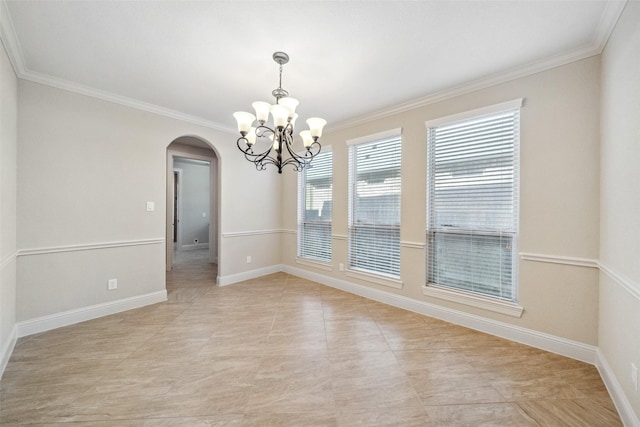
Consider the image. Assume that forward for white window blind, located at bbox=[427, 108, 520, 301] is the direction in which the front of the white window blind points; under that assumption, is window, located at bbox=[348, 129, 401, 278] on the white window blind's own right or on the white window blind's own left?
on the white window blind's own right

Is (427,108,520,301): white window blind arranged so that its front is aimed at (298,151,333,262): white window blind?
no

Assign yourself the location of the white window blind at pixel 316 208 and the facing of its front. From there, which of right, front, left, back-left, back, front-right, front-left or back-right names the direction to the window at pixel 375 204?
left

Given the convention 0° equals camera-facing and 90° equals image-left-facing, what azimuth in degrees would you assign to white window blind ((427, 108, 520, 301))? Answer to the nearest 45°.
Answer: approximately 45°

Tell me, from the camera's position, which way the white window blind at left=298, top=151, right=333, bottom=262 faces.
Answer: facing the viewer and to the left of the viewer

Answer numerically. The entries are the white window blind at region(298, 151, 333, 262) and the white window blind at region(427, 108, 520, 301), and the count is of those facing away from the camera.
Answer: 0

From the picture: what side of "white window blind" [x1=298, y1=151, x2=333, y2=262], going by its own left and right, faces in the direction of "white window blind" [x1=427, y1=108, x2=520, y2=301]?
left
